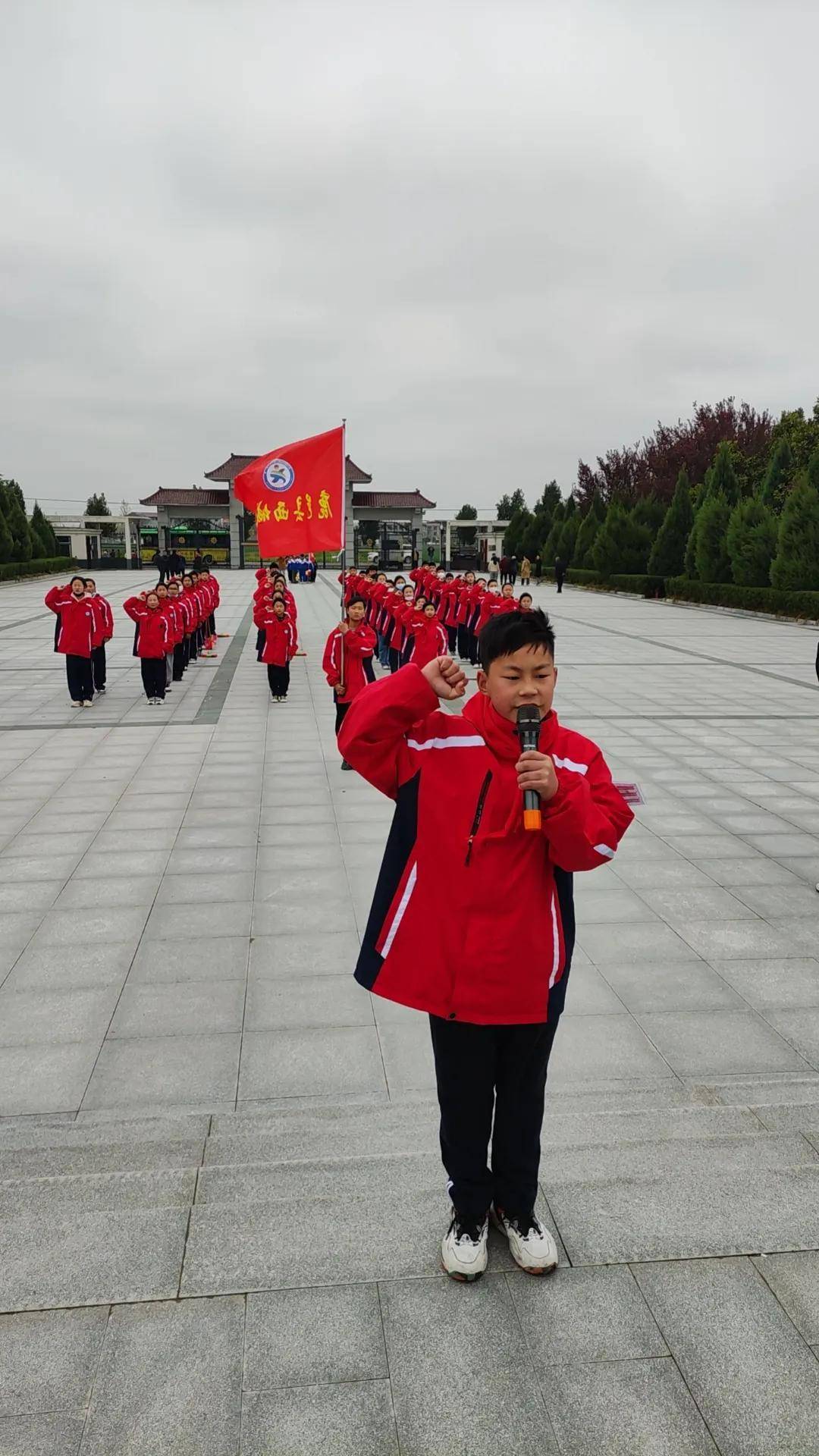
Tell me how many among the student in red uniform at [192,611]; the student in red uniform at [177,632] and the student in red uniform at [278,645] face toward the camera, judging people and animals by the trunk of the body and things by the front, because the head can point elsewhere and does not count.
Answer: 3

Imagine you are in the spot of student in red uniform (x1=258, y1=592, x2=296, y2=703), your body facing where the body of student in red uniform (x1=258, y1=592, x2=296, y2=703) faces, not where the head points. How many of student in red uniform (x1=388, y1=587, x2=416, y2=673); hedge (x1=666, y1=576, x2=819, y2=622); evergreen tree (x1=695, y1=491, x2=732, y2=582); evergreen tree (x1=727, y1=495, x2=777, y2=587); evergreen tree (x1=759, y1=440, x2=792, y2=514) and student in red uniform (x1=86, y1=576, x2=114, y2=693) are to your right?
1

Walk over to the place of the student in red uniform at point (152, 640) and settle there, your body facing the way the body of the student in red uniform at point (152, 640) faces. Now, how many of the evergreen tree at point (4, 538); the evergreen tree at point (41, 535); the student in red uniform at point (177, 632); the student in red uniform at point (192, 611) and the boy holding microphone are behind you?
4

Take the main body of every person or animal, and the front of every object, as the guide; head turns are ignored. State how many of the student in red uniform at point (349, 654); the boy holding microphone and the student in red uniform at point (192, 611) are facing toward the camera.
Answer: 3

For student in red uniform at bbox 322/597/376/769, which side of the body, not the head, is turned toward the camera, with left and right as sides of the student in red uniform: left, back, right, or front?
front

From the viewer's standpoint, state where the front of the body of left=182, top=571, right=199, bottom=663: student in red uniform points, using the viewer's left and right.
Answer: facing the viewer

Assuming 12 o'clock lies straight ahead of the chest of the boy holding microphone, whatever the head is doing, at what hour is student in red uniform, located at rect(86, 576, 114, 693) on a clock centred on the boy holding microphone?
The student in red uniform is roughly at 5 o'clock from the boy holding microphone.

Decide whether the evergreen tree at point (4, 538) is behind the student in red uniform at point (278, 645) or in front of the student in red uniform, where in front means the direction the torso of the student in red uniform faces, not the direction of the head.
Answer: behind

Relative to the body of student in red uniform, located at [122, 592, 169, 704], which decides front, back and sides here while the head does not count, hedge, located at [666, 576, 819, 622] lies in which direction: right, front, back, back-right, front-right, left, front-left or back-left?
back-left

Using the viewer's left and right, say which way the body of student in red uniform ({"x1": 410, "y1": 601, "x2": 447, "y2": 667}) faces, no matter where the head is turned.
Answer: facing the viewer

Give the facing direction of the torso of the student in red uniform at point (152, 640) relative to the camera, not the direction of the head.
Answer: toward the camera

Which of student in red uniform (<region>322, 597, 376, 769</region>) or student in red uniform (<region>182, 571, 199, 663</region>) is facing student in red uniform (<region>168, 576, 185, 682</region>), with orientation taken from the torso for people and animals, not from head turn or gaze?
student in red uniform (<region>182, 571, 199, 663</region>)

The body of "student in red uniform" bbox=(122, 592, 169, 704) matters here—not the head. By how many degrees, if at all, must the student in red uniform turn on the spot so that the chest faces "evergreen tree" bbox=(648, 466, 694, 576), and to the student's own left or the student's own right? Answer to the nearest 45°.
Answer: approximately 135° to the student's own left

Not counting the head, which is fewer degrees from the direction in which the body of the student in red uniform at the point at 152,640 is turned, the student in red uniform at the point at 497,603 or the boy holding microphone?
the boy holding microphone
